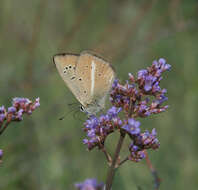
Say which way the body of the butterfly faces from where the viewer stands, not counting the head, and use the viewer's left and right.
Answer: facing to the left of the viewer
